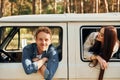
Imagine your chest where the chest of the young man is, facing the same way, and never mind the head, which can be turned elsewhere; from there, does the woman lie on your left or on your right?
on your left

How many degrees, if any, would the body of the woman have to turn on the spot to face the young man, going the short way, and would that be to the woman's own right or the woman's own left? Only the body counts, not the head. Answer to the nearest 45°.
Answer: approximately 45° to the woman's own right

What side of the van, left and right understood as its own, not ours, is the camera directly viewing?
left

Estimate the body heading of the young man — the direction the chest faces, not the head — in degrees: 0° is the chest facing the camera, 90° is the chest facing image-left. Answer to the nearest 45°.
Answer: approximately 0°

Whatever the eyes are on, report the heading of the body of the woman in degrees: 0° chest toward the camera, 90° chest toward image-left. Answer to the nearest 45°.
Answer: approximately 45°
